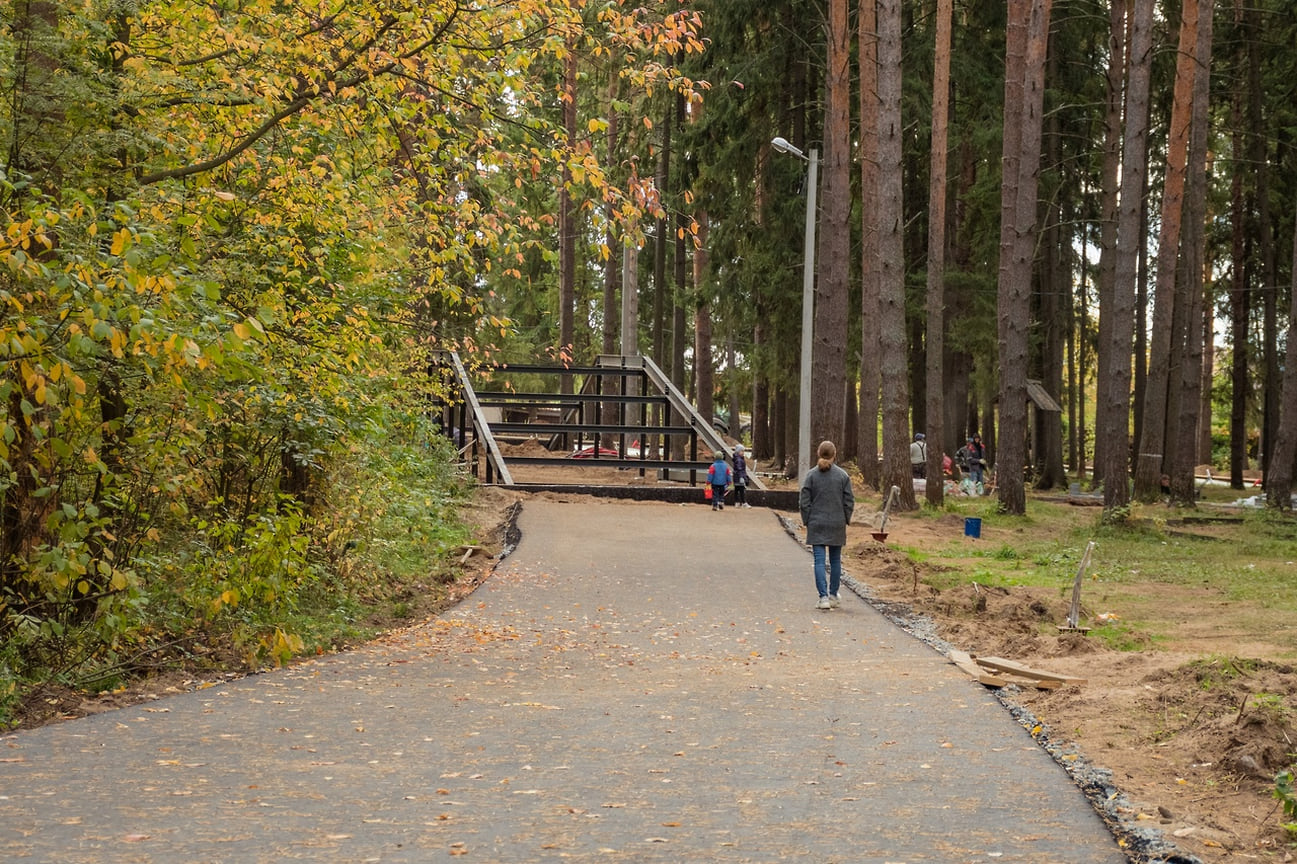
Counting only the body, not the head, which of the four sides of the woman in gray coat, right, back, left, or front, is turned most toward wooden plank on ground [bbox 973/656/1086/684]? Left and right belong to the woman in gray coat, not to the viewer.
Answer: back

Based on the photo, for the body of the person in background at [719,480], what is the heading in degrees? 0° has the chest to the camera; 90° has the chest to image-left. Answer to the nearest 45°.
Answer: approximately 180°

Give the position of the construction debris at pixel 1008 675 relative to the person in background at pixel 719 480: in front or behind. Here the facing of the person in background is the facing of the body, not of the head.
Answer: behind

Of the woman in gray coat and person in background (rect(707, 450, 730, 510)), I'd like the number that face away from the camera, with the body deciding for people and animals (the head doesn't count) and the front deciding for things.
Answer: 2

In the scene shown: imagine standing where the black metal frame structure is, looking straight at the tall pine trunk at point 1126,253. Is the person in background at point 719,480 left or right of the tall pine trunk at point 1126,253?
right

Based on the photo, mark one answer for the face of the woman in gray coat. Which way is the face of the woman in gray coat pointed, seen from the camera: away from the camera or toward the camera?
away from the camera

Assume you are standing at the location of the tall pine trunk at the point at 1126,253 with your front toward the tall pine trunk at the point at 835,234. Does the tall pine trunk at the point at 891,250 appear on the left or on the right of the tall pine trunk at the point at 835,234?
left

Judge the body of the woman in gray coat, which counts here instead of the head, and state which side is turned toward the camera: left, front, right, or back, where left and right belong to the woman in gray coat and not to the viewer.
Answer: back

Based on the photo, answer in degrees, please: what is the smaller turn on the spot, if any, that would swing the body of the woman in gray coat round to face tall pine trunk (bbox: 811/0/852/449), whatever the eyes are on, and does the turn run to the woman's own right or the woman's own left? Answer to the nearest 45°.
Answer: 0° — they already face it

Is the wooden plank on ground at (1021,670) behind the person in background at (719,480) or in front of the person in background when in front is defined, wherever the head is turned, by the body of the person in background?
behind
